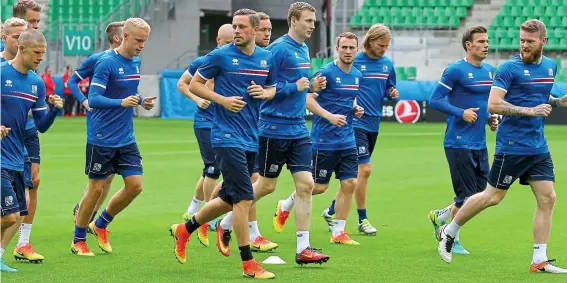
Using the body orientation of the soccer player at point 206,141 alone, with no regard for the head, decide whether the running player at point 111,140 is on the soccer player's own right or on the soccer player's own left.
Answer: on the soccer player's own right

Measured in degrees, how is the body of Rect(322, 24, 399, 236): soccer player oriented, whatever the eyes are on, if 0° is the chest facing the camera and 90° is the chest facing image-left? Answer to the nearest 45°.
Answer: approximately 315°

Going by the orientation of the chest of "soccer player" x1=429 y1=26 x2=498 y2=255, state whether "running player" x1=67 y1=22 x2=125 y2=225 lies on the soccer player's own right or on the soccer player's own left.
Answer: on the soccer player's own right

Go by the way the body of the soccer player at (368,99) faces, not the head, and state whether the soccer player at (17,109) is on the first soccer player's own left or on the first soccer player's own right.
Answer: on the first soccer player's own right

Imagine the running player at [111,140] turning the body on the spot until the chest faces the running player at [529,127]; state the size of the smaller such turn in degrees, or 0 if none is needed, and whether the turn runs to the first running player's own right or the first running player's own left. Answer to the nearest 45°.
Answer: approximately 45° to the first running player's own left
